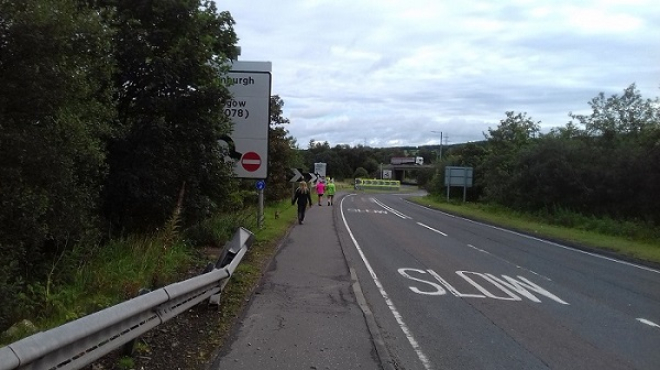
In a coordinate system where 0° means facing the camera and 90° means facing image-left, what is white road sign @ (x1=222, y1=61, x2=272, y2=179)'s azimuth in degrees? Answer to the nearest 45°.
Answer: approximately 0°

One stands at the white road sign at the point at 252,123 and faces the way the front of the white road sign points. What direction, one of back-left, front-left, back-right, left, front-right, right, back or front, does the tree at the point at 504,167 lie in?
back-left

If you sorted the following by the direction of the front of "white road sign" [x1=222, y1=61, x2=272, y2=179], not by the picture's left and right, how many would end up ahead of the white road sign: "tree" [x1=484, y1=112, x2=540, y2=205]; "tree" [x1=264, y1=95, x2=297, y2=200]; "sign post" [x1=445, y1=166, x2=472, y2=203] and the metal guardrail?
1

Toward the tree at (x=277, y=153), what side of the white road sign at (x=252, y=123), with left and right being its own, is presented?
back

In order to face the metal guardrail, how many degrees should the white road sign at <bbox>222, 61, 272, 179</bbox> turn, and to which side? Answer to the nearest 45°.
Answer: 0° — it already faces it

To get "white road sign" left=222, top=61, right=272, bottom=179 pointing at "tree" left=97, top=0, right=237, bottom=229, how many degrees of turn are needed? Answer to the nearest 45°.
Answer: approximately 45° to its right

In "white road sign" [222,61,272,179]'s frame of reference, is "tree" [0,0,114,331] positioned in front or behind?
in front

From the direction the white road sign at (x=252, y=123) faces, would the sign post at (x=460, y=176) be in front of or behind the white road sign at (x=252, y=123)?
behind

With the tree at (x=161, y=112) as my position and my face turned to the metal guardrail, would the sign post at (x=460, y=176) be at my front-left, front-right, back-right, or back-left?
back-left
